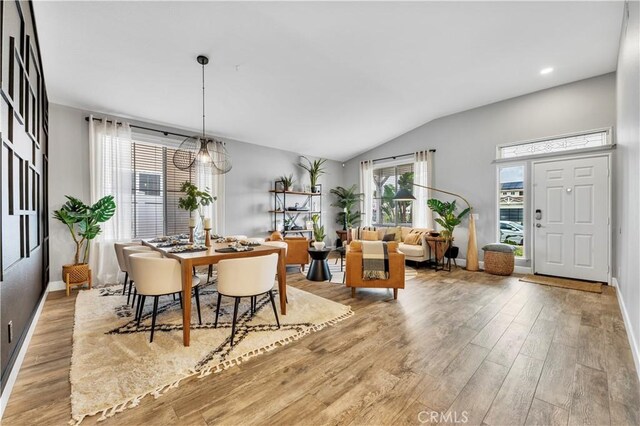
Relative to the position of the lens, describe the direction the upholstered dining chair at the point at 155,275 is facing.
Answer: facing away from the viewer and to the right of the viewer

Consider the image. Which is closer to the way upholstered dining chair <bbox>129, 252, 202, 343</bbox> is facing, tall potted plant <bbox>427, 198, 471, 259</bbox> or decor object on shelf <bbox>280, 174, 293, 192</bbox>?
the decor object on shelf

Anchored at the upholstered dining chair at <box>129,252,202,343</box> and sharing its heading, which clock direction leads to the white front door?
The white front door is roughly at 2 o'clock from the upholstered dining chair.

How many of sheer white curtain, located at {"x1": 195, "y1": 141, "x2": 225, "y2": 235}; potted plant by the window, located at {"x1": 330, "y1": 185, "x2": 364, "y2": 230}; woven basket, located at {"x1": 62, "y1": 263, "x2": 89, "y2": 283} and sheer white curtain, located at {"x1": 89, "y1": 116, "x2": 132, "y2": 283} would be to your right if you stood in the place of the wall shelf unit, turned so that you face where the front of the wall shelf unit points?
3

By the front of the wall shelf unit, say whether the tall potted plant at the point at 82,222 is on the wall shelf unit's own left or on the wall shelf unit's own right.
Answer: on the wall shelf unit's own right

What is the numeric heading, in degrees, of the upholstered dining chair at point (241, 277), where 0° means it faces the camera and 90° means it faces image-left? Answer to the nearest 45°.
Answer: approximately 135°

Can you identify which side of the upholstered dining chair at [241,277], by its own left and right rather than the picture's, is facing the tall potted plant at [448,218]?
right

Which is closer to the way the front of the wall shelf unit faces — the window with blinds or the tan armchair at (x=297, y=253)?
the tan armchair

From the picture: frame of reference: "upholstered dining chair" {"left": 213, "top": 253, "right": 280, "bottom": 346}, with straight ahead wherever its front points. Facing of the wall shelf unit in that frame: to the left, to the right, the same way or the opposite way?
the opposite way
